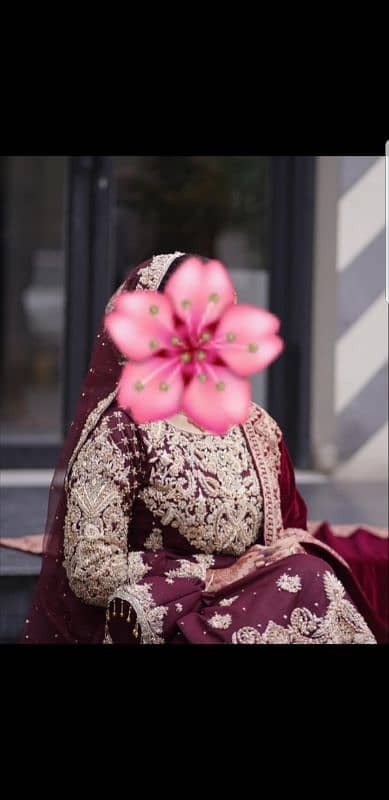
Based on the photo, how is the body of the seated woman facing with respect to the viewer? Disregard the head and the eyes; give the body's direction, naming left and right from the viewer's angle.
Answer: facing the viewer and to the right of the viewer
